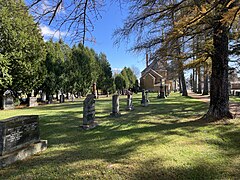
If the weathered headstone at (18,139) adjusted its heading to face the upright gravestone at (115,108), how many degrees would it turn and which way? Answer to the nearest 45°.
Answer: approximately 90° to its left

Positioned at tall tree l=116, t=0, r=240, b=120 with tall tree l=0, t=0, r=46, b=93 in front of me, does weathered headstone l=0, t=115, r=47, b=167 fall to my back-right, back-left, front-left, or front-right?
front-left

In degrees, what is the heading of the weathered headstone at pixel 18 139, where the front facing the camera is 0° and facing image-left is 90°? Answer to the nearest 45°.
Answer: approximately 315°

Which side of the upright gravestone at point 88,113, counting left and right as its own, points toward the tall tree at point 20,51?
back

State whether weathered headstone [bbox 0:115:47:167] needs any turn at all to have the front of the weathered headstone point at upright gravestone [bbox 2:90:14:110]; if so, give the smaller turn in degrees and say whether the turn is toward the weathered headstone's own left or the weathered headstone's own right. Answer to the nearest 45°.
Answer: approximately 135° to the weathered headstone's own left

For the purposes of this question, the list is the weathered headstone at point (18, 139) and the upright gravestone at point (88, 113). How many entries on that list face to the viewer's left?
0

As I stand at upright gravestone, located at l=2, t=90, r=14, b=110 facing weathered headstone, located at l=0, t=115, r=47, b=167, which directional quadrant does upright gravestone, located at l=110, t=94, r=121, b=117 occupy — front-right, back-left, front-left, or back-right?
front-left
